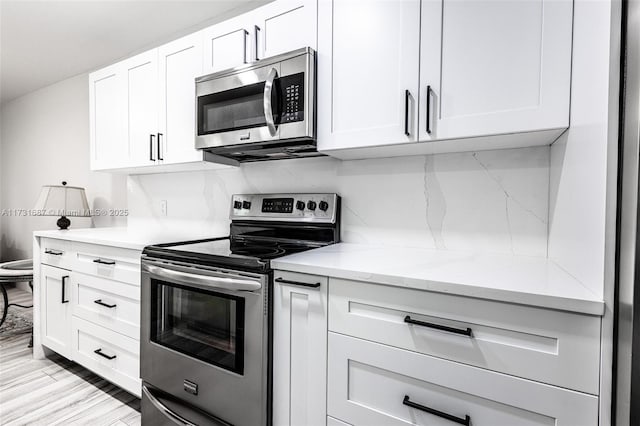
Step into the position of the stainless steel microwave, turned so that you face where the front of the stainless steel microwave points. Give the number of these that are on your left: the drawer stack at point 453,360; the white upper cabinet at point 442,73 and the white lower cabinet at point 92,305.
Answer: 2

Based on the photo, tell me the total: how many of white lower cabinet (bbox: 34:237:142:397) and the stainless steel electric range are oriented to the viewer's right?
0

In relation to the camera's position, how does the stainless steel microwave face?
facing the viewer and to the left of the viewer

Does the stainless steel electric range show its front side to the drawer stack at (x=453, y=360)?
no

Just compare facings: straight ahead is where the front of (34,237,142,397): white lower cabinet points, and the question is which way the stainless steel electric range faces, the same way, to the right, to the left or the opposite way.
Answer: the same way

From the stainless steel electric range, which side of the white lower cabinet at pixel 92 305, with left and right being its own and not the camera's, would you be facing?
left

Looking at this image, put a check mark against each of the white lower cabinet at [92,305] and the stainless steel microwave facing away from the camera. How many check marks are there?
0

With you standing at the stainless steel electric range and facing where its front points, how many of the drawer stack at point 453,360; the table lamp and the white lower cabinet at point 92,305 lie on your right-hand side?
2

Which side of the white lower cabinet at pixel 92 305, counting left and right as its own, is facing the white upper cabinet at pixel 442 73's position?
left

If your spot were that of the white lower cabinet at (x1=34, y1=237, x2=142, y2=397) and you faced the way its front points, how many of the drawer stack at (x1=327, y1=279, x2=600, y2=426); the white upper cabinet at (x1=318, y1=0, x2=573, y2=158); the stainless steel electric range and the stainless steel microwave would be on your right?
0

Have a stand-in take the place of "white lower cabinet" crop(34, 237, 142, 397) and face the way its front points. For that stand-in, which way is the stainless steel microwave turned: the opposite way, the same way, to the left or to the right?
the same way

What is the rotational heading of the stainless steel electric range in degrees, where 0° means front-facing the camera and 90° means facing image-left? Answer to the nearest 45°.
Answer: approximately 45°

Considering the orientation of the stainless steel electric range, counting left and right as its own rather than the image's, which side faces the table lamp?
right

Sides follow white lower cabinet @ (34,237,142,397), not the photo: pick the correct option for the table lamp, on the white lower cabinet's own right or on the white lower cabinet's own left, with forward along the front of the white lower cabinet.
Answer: on the white lower cabinet's own right

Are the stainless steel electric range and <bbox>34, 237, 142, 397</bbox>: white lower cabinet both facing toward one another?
no

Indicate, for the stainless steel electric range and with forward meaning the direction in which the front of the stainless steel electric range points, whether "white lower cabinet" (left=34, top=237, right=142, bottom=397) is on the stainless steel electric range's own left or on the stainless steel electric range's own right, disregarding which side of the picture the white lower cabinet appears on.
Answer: on the stainless steel electric range's own right

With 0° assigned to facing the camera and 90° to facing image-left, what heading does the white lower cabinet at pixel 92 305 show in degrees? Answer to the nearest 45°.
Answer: approximately 45°

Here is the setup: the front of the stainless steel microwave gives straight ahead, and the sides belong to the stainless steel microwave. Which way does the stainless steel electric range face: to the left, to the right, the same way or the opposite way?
the same way

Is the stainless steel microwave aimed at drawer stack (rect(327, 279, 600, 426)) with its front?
no

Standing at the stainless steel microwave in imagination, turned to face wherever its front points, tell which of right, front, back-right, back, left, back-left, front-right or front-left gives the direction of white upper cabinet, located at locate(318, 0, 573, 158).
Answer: left
